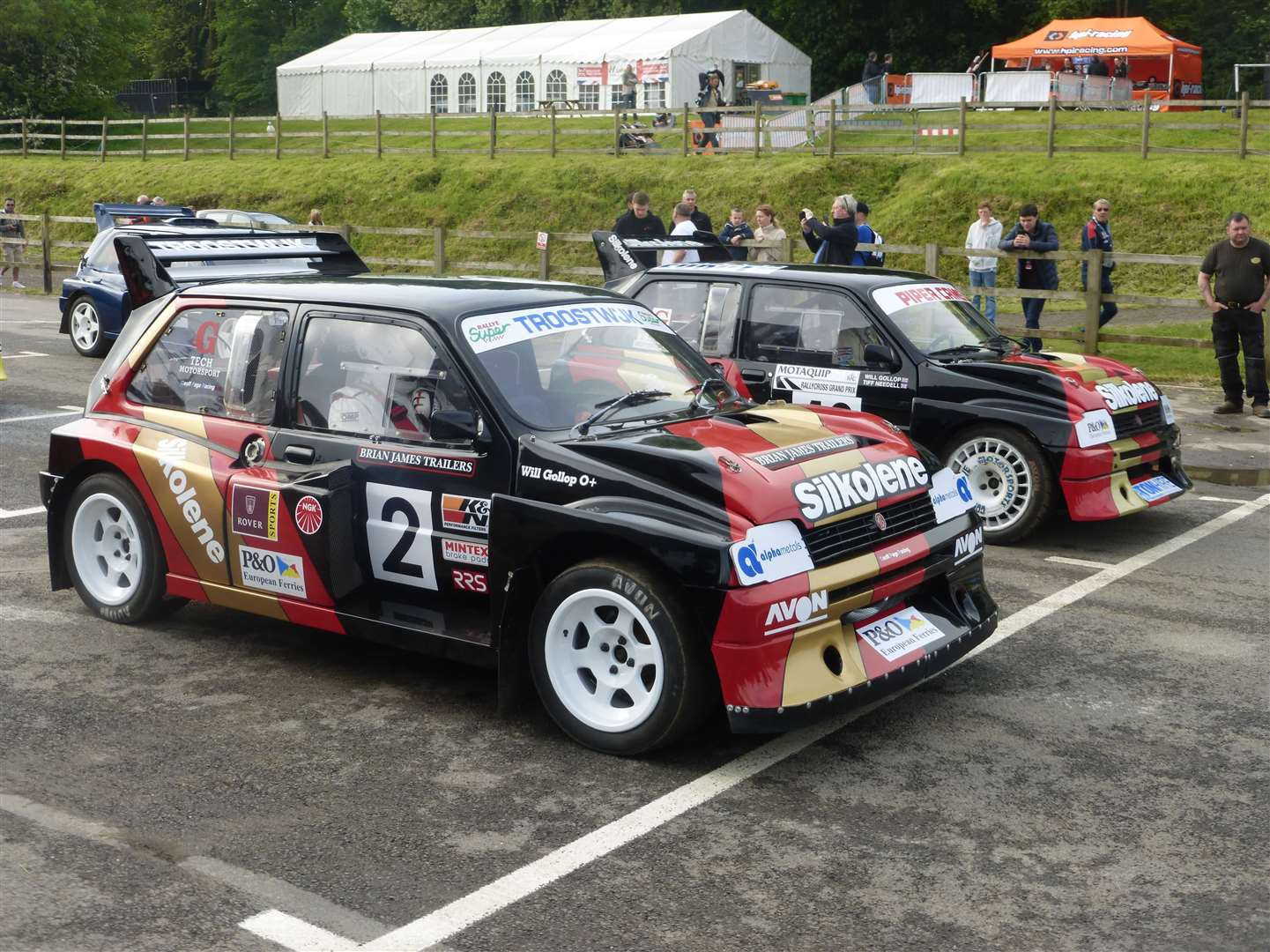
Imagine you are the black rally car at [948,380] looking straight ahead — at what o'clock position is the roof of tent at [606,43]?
The roof of tent is roughly at 7 o'clock from the black rally car.

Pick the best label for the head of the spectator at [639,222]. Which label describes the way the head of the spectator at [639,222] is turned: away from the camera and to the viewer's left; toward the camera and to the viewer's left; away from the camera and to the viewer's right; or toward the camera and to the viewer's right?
toward the camera and to the viewer's right

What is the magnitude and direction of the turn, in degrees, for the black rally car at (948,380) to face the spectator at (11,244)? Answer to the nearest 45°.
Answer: approximately 180°

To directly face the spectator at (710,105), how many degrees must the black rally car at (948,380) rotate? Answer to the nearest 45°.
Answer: approximately 135° to its left

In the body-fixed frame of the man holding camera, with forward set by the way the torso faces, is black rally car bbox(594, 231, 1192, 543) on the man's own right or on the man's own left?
on the man's own left

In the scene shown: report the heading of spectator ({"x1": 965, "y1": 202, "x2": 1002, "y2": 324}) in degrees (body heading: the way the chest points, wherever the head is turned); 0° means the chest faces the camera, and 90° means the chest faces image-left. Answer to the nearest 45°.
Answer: approximately 0°

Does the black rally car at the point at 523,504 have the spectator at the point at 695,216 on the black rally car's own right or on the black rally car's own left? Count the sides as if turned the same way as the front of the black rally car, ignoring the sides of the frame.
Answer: on the black rally car's own left

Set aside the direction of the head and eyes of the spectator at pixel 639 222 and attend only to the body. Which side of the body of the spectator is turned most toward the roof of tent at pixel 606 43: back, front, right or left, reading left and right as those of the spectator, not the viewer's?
back

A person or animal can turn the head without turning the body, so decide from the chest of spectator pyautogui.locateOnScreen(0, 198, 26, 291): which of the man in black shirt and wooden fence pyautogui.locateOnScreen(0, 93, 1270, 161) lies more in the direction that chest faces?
the man in black shirt
